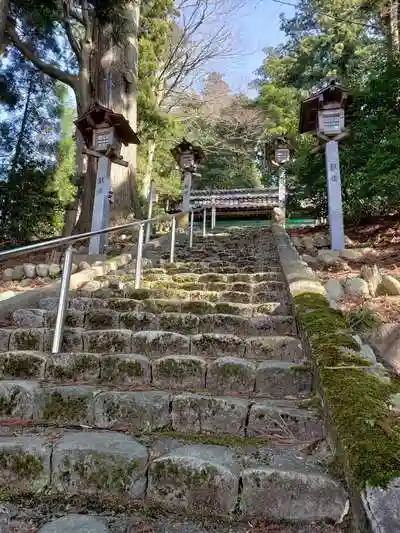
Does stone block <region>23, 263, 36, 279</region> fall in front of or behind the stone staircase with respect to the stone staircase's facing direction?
behind

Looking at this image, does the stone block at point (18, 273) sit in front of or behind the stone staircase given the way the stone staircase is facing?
behind

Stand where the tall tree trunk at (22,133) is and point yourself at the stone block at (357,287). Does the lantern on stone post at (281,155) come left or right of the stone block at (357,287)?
left

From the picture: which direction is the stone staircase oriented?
toward the camera

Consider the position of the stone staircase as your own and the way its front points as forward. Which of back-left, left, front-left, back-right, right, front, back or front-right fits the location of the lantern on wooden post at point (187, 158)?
back

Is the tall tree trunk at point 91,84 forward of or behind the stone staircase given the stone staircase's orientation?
behind

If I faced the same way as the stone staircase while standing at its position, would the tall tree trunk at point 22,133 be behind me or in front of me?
behind

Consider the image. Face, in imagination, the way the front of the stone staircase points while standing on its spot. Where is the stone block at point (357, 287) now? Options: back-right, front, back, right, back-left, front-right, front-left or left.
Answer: back-left

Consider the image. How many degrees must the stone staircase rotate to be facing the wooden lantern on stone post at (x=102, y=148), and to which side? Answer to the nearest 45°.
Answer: approximately 180°

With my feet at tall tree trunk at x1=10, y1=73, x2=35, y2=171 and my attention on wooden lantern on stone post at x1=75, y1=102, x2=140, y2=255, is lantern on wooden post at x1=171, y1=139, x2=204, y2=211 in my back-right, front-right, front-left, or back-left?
front-left
